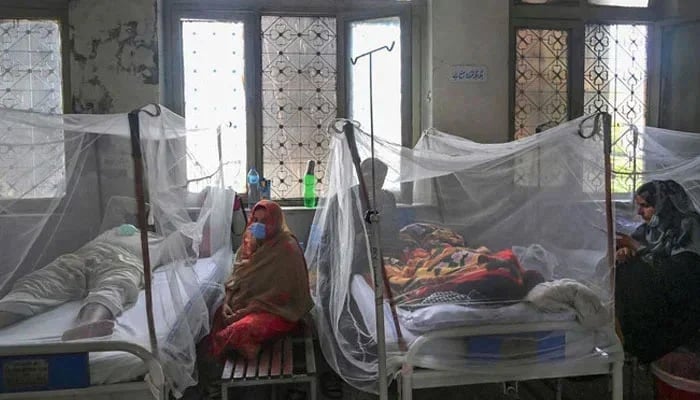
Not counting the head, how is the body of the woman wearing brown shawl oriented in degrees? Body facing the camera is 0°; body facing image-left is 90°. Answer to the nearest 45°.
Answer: approximately 45°

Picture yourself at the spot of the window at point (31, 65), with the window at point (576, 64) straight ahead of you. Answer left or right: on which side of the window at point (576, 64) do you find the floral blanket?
right

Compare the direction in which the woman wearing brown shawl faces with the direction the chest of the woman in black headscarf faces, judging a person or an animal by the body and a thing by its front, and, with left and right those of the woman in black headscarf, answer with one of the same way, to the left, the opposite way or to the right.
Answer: to the left

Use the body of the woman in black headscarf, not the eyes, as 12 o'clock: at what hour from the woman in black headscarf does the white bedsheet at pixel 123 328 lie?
The white bedsheet is roughly at 11 o'clock from the woman in black headscarf.

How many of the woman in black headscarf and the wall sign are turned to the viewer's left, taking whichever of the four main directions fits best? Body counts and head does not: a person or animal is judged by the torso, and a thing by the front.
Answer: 1

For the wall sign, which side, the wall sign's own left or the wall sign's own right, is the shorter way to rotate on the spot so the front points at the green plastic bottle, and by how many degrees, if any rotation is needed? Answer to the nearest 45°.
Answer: approximately 90° to the wall sign's own right

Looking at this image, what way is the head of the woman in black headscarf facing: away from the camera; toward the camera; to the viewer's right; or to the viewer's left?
to the viewer's left

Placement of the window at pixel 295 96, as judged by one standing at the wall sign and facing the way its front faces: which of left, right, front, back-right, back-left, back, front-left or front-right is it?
right

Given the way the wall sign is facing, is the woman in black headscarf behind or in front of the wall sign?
in front

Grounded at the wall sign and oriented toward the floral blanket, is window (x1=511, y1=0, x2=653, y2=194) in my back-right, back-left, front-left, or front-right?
back-left

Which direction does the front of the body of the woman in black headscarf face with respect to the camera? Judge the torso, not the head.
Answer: to the viewer's left

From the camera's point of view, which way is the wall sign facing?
toward the camera

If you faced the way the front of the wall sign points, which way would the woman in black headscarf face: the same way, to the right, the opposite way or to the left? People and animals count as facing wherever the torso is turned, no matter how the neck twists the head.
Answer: to the right

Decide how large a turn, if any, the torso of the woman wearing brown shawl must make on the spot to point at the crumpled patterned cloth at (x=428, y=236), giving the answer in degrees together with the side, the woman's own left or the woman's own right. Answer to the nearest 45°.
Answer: approximately 135° to the woman's own left

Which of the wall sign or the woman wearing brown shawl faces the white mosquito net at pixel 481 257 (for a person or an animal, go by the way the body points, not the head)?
the wall sign
